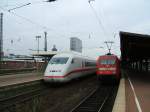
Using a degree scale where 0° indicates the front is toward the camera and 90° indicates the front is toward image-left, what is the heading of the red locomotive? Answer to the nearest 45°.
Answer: approximately 0°

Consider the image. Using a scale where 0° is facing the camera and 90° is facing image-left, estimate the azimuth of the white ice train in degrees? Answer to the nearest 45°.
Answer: approximately 45°

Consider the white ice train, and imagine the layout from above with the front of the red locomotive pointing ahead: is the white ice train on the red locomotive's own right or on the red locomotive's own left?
on the red locomotive's own right

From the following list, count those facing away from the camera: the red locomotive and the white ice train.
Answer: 0
